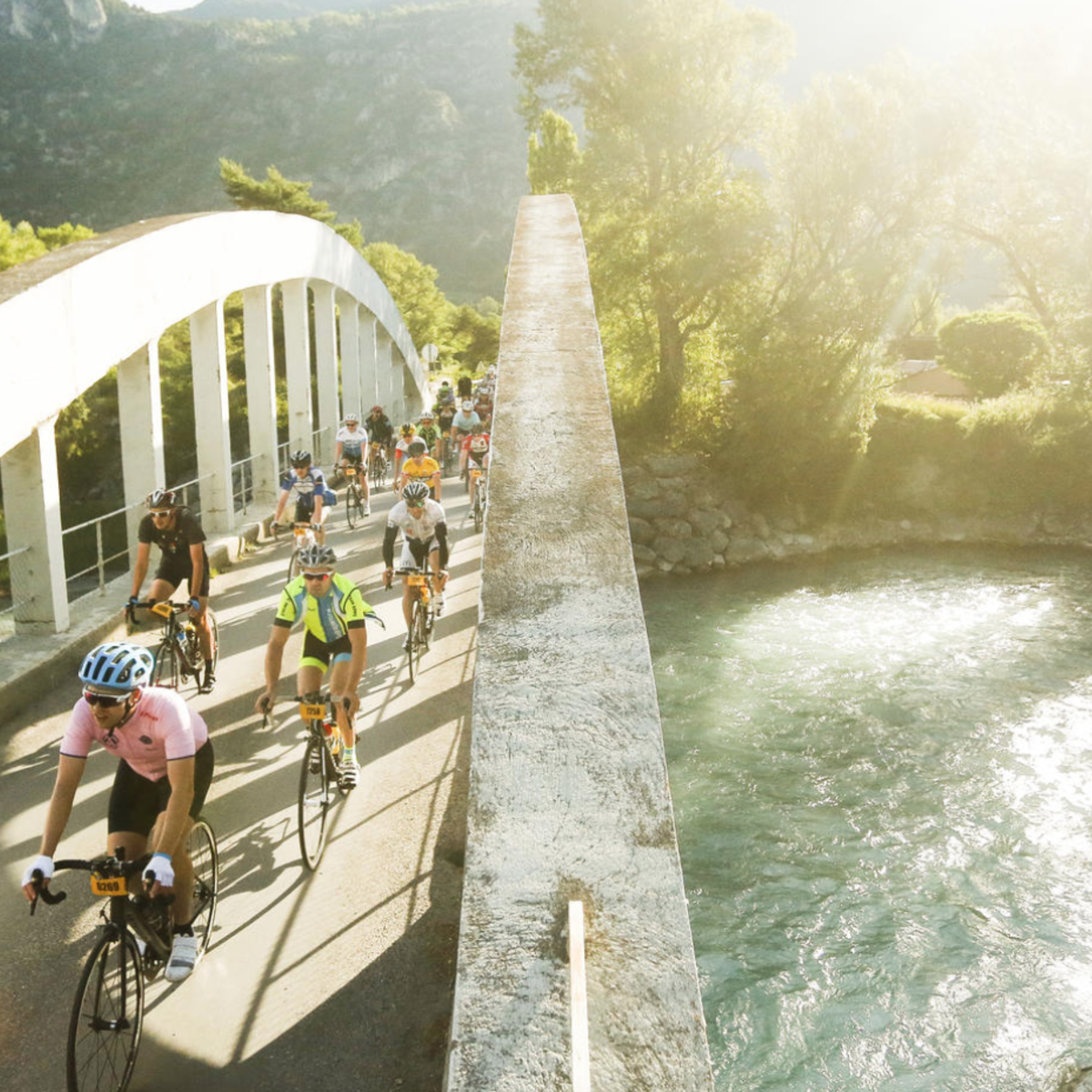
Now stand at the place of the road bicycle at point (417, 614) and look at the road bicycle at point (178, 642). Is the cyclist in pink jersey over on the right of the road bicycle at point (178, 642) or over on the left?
left

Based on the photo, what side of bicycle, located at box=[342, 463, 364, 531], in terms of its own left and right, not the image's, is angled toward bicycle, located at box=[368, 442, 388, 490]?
back

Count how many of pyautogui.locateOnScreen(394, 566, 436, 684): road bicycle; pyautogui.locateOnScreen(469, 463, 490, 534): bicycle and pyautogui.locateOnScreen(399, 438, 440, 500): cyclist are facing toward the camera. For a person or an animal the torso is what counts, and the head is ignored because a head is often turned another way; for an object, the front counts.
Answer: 3

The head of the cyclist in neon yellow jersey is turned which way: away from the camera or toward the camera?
toward the camera

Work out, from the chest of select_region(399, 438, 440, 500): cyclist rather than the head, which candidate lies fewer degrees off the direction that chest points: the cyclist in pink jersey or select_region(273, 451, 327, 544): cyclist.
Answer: the cyclist in pink jersey

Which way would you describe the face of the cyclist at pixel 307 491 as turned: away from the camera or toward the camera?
toward the camera

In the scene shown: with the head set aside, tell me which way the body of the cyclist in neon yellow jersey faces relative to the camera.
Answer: toward the camera

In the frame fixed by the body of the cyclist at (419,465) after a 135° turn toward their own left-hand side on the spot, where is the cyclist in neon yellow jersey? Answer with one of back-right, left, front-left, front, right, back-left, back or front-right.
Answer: back-right

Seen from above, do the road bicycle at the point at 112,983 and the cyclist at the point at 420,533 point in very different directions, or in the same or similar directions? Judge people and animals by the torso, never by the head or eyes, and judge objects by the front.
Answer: same or similar directions

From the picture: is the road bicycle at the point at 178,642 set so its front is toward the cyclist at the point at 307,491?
no

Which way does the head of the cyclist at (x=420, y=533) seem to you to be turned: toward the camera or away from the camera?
toward the camera

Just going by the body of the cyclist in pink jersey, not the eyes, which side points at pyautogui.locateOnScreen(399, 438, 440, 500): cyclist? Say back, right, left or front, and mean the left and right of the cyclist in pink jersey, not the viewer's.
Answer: back

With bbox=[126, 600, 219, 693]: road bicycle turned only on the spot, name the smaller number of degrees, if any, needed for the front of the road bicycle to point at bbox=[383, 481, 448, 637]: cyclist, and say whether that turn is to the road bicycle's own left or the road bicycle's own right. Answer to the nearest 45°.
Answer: approximately 135° to the road bicycle's own left

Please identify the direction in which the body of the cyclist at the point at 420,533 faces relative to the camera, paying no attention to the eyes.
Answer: toward the camera

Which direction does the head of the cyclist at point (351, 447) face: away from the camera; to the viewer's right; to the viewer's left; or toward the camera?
toward the camera

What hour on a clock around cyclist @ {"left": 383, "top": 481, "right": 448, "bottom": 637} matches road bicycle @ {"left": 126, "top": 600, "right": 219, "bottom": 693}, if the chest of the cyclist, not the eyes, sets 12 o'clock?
The road bicycle is roughly at 2 o'clock from the cyclist.

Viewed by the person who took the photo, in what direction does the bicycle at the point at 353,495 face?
facing the viewer

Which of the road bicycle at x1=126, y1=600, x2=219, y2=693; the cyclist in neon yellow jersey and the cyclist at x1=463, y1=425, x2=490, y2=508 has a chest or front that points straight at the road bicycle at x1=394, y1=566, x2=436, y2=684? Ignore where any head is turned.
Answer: the cyclist

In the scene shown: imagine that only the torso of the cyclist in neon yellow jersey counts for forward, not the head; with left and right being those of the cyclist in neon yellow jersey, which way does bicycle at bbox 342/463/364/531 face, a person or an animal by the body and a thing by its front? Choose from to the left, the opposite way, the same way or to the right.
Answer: the same way

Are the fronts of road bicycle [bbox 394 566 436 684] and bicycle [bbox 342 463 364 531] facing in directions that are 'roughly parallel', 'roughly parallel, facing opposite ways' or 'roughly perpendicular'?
roughly parallel
